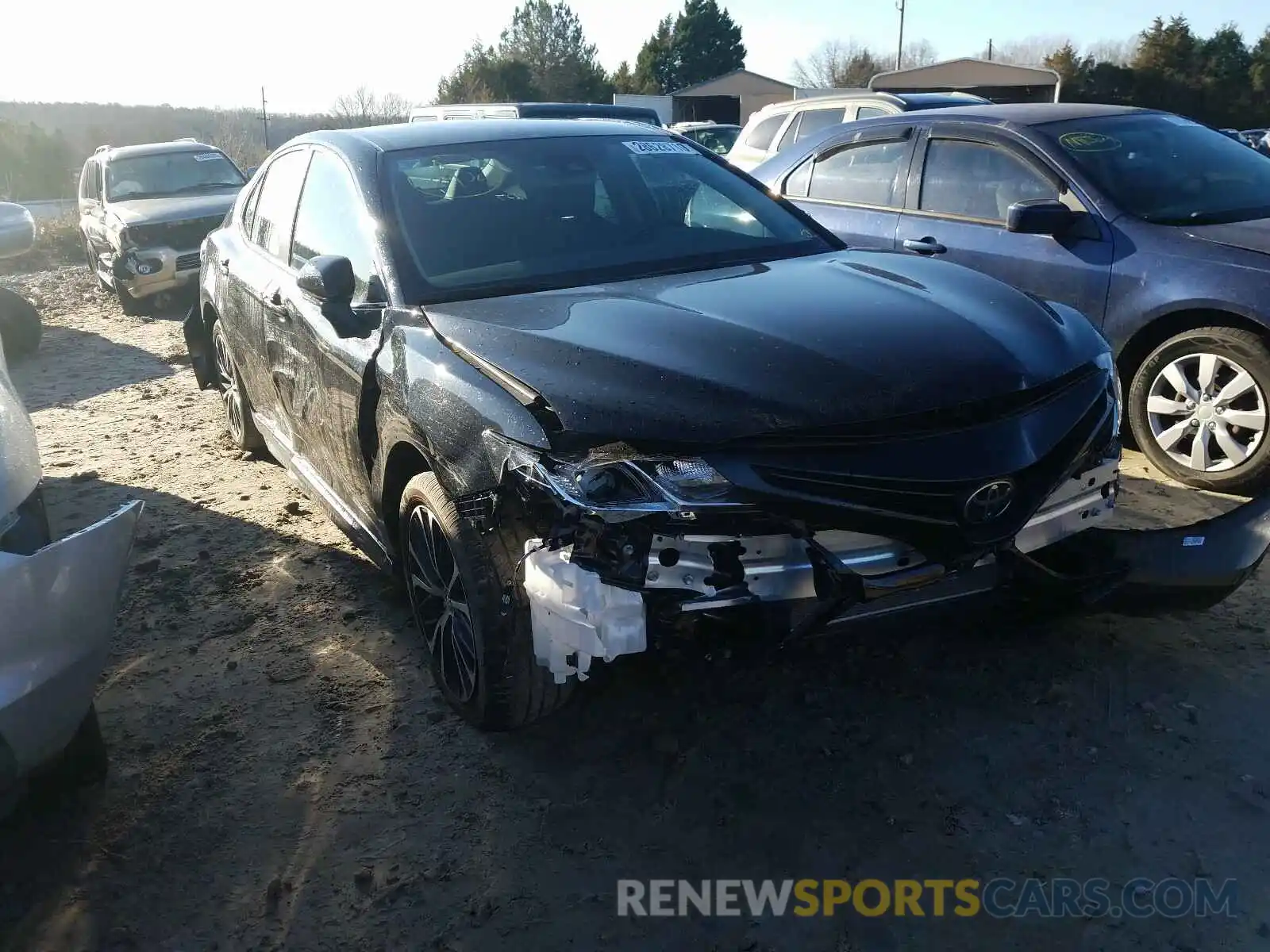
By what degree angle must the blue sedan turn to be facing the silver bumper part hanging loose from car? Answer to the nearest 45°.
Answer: approximately 90° to its right

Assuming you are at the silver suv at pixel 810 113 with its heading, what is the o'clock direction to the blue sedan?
The blue sedan is roughly at 1 o'clock from the silver suv.

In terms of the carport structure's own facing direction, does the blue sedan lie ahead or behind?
ahead

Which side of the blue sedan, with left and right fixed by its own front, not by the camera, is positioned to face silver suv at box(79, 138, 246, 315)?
back

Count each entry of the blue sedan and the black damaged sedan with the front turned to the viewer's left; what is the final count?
0

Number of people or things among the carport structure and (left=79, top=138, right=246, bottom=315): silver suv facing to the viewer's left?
0

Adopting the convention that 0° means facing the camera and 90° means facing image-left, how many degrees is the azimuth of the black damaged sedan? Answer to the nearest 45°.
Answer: approximately 315°

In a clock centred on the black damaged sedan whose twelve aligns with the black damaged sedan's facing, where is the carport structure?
The carport structure is roughly at 8 o'clock from the black damaged sedan.

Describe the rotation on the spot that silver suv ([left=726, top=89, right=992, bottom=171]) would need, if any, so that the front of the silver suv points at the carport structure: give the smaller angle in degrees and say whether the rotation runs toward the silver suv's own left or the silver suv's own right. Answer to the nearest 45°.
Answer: approximately 135° to the silver suv's own left

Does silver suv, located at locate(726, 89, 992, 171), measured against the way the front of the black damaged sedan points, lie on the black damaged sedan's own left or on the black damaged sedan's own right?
on the black damaged sedan's own left
